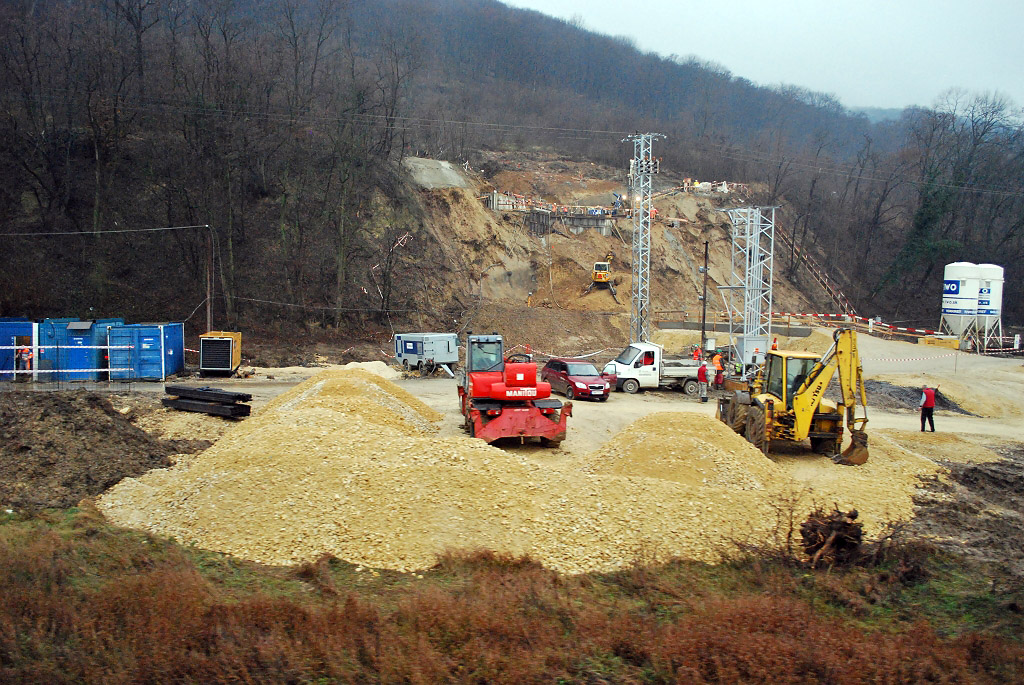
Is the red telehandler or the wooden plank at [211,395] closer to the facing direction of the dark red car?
the red telehandler

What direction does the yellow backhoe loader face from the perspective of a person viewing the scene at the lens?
facing away from the viewer and to the left of the viewer

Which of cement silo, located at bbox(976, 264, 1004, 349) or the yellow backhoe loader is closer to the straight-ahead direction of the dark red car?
the yellow backhoe loader

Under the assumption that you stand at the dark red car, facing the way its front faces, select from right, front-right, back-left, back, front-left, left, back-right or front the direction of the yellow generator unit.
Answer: back-right

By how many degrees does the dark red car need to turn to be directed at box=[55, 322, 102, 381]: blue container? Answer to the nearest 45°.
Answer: approximately 135° to its right

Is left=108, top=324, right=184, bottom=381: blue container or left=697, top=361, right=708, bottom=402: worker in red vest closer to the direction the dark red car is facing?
the worker in red vest
